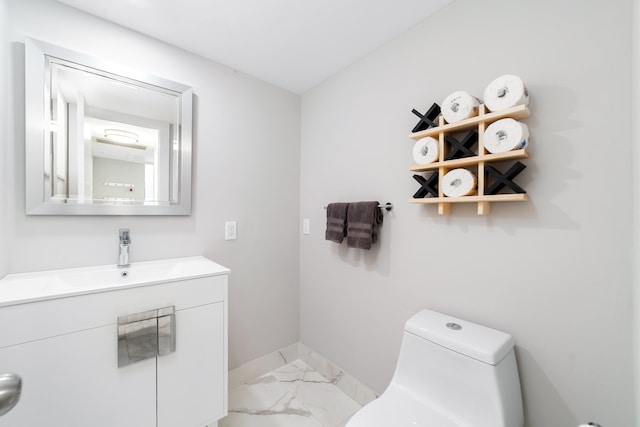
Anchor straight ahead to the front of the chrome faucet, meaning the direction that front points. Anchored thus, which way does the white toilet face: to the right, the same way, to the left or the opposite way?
to the right

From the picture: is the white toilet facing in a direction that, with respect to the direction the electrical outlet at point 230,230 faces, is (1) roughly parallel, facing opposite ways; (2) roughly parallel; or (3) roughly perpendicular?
roughly perpendicular

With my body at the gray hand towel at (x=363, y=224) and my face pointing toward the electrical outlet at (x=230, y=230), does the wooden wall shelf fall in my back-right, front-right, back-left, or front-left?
back-left

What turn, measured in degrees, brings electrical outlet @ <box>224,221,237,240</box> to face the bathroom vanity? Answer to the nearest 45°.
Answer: approximately 45° to its right

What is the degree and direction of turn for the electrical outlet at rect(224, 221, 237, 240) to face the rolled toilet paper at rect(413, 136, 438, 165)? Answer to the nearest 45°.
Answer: approximately 45° to its left

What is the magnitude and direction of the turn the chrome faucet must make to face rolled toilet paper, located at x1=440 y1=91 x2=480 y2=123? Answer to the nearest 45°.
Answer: approximately 45° to its left

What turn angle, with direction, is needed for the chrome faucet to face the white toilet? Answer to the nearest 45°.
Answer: approximately 45° to its left
